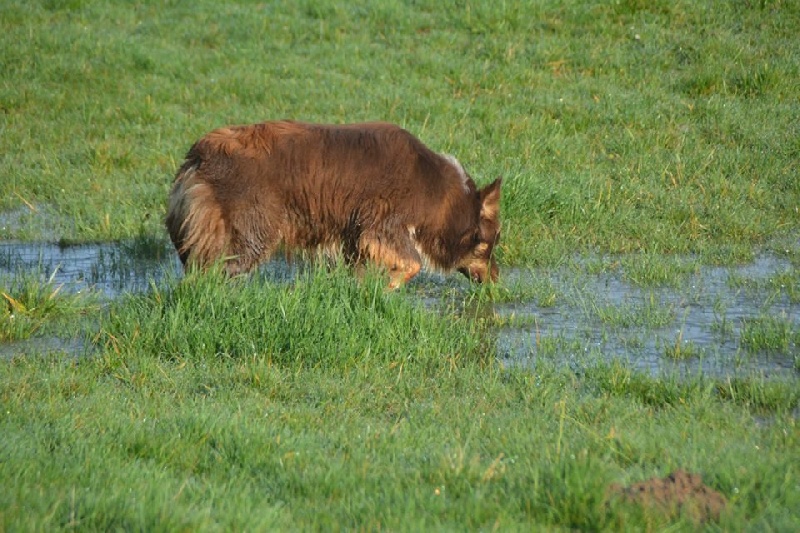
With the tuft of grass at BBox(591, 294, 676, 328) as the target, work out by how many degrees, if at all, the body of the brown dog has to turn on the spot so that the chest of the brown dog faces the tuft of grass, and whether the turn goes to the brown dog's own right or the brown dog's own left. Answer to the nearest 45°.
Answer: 0° — it already faces it

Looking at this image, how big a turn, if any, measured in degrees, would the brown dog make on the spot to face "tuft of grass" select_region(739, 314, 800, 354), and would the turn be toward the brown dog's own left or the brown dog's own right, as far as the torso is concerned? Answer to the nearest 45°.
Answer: approximately 45° to the brown dog's own right

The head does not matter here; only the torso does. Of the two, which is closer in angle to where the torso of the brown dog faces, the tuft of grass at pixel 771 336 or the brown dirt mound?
the tuft of grass

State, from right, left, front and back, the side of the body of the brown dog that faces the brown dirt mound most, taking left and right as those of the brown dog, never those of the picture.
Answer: right

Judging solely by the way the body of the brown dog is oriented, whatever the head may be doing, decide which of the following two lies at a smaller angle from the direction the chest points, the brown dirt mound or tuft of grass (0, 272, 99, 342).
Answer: the brown dirt mound

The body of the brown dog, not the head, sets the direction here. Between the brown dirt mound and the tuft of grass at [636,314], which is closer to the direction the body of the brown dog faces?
the tuft of grass

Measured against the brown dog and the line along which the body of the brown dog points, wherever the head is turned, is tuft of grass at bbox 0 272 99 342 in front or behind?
behind

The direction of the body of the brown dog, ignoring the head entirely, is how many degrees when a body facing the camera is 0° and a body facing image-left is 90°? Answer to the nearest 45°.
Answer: approximately 270°
